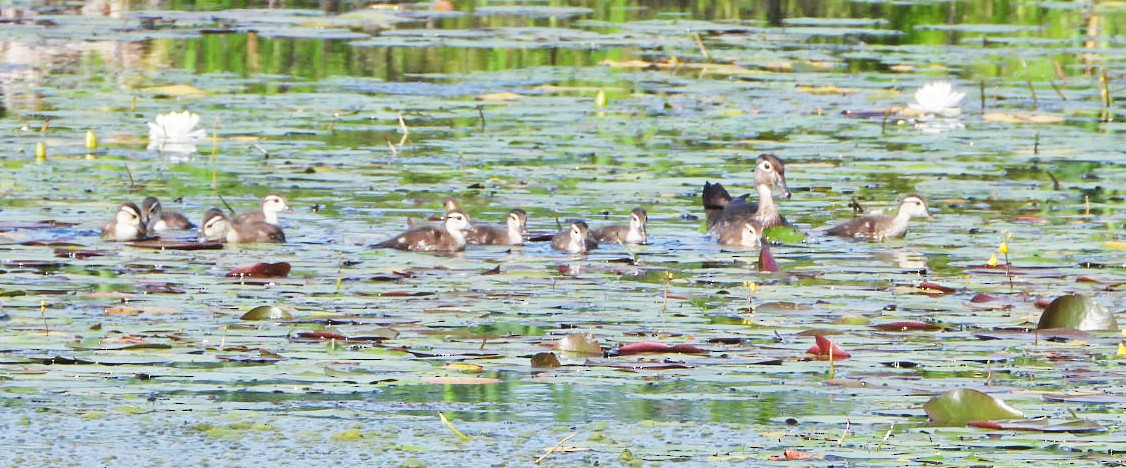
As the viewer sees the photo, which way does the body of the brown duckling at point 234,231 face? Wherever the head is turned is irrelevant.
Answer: to the viewer's left

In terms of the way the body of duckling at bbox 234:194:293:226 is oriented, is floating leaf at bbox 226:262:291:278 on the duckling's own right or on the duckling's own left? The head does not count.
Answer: on the duckling's own right

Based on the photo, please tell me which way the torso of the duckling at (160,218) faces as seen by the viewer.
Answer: to the viewer's left

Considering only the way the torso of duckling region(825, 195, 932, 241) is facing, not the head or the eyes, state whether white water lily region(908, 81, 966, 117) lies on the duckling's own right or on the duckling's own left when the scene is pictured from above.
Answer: on the duckling's own left

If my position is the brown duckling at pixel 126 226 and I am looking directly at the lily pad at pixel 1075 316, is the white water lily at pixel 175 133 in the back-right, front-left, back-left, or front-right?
back-left

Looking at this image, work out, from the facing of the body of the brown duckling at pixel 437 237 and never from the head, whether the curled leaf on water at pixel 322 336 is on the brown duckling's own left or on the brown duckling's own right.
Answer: on the brown duckling's own right

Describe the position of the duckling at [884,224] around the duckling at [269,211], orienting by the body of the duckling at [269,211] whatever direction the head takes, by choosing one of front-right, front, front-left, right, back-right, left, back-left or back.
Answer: front

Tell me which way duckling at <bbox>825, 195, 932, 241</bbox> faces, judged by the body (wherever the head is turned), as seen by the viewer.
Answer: to the viewer's right

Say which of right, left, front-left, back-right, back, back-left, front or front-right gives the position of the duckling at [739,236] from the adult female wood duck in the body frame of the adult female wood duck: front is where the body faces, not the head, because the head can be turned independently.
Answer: right

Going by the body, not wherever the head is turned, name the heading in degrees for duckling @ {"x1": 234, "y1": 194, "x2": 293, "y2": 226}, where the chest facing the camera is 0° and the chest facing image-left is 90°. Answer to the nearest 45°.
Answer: approximately 270°

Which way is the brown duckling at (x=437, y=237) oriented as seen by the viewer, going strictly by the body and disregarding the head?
to the viewer's right

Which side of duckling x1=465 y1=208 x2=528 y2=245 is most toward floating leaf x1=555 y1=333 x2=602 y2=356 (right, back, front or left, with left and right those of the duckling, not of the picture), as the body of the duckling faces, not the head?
right

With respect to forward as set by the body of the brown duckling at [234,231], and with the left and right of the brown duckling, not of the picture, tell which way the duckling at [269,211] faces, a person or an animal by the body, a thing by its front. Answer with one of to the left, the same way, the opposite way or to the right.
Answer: the opposite way

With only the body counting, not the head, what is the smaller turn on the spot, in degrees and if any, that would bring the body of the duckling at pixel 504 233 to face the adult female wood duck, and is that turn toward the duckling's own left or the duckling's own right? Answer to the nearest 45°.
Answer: approximately 45° to the duckling's own left

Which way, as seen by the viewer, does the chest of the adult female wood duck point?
to the viewer's right

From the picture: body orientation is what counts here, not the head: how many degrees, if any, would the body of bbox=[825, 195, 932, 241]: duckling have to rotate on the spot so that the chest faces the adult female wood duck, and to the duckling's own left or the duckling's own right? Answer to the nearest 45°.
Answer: approximately 135° to the duckling's own left

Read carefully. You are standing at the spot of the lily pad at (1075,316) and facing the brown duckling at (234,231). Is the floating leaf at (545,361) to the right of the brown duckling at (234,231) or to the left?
left

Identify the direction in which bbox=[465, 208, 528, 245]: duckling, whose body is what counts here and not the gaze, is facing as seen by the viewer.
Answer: to the viewer's right

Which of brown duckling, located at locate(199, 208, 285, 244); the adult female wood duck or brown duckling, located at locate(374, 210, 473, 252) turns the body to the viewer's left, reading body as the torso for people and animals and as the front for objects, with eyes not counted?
brown duckling, located at locate(199, 208, 285, 244)

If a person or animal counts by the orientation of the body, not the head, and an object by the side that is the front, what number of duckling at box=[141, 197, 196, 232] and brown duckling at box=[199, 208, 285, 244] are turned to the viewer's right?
0
